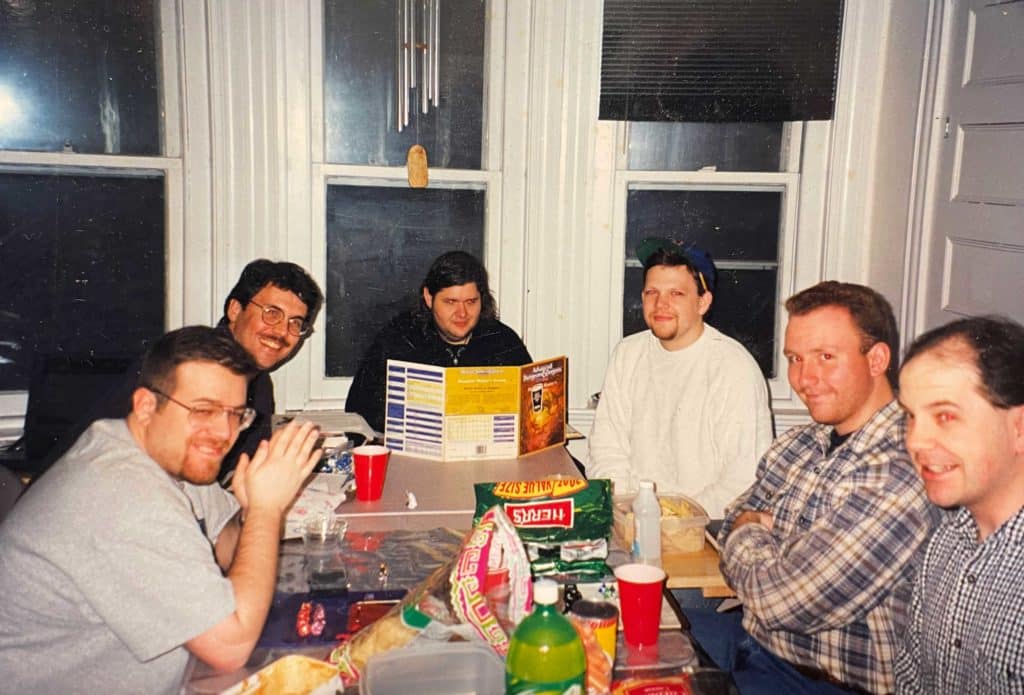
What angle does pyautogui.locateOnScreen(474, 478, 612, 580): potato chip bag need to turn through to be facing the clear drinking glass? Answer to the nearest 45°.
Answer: approximately 90° to its right

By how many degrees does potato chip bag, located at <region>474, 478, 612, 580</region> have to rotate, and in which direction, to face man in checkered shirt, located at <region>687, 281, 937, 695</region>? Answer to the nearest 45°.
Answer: approximately 90° to its left

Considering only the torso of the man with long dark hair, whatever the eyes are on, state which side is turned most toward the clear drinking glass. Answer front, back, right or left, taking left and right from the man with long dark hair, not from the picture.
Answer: front

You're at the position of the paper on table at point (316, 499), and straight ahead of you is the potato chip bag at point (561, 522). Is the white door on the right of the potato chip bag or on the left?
left

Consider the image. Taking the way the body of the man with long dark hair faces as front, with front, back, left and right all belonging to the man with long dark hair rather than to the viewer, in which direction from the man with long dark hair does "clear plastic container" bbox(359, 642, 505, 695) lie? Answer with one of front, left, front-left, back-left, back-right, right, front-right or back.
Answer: front

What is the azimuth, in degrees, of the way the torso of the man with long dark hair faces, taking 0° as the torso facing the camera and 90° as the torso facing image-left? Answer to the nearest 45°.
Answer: approximately 0°

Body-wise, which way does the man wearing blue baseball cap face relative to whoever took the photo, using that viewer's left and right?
facing the viewer and to the left of the viewer

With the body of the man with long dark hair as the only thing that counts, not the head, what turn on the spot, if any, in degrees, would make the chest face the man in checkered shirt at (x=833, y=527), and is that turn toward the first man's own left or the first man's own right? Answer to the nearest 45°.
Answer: approximately 45° to the first man's own left
